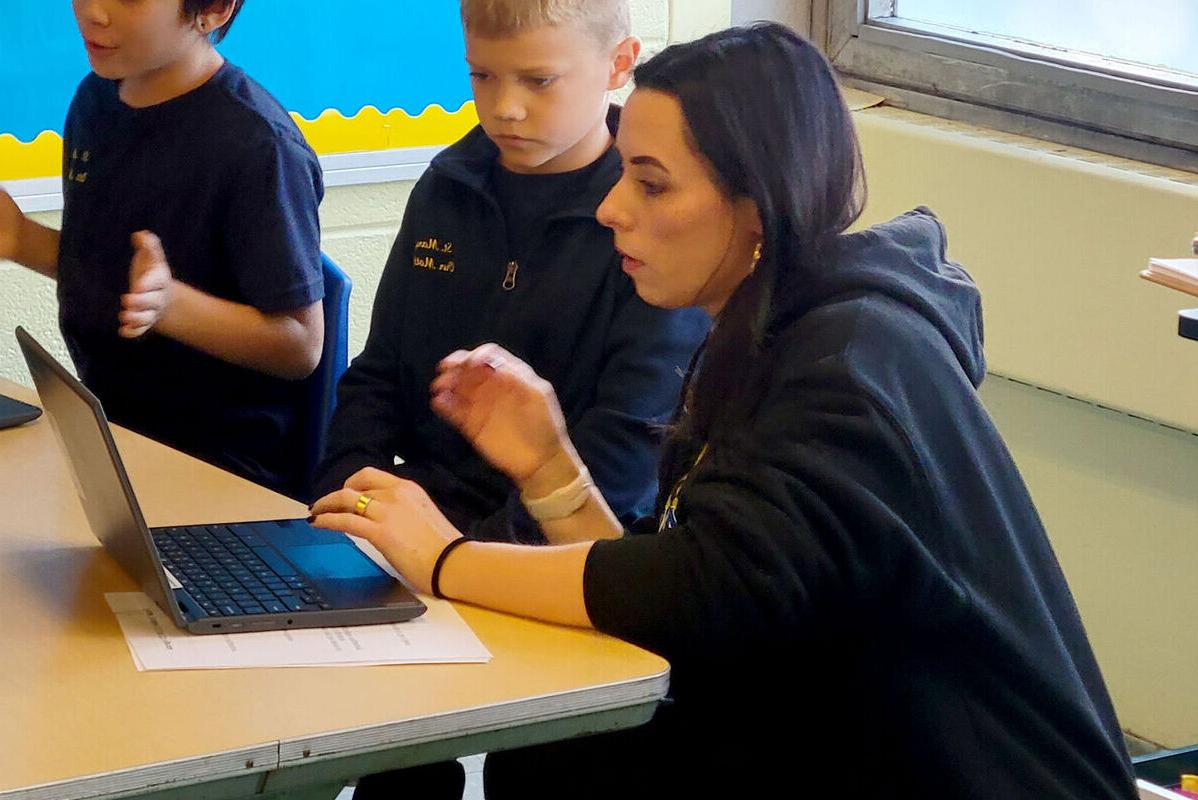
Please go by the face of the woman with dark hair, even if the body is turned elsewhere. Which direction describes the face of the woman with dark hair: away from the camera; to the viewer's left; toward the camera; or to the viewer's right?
to the viewer's left

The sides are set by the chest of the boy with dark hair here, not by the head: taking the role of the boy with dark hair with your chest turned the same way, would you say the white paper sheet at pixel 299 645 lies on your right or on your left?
on your left

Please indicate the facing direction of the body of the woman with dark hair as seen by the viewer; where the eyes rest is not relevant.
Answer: to the viewer's left

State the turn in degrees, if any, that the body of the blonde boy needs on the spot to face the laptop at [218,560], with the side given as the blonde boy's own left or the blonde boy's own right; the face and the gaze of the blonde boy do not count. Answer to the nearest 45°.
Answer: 0° — they already face it

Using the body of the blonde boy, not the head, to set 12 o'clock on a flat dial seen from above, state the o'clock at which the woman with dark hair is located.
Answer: The woman with dark hair is roughly at 10 o'clock from the blonde boy.

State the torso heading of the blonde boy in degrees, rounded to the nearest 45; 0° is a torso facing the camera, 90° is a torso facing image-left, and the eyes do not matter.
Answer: approximately 45°

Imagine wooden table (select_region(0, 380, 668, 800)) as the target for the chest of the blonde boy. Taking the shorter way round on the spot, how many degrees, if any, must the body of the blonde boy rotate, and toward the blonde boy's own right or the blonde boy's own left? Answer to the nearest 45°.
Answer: approximately 45° to the blonde boy's own left
